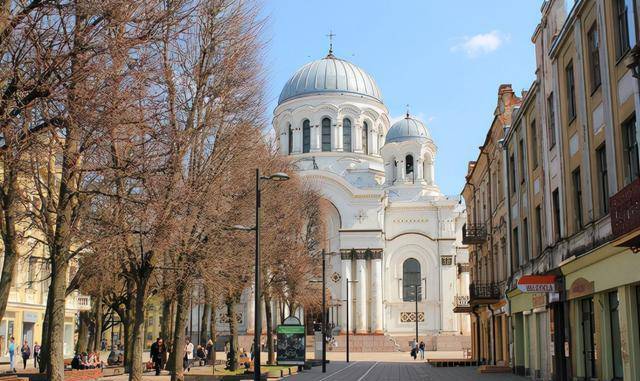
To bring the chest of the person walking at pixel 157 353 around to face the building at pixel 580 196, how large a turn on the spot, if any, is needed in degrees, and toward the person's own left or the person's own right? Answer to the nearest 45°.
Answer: approximately 45° to the person's own left

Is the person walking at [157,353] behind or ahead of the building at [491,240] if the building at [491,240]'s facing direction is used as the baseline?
ahead

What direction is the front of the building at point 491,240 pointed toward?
to the viewer's left

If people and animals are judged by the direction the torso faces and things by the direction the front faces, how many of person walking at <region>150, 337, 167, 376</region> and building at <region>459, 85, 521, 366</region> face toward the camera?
1

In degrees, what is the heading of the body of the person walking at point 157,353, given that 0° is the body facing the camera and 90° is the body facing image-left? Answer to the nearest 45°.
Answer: approximately 0°

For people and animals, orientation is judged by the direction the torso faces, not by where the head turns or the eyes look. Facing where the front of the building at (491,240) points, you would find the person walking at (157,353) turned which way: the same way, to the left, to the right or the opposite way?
to the left

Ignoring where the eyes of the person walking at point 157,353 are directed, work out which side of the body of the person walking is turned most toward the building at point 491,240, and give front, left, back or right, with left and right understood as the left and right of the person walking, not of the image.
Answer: left
